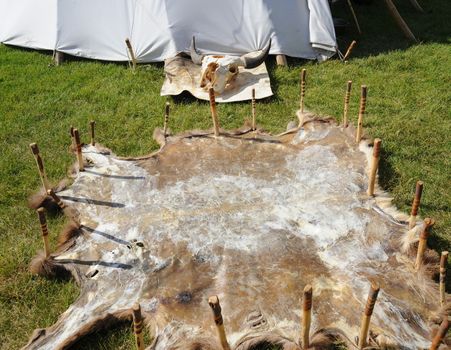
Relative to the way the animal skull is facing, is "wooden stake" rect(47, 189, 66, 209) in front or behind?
in front

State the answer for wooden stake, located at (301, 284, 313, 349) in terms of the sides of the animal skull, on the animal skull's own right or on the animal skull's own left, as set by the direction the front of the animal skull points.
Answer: on the animal skull's own left

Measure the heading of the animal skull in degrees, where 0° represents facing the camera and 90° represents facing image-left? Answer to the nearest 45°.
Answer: approximately 45°

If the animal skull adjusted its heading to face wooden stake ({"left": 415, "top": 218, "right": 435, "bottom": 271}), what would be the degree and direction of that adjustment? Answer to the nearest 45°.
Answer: approximately 45° to its left

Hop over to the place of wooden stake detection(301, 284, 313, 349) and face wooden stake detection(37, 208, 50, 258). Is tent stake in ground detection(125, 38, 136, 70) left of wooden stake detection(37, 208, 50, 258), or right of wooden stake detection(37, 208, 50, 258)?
right

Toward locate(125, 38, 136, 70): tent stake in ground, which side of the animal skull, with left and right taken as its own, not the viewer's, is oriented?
right

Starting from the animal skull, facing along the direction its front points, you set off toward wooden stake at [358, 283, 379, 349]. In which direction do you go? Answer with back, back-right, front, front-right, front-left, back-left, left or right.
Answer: front-left

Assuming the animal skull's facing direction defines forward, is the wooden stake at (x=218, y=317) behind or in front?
in front

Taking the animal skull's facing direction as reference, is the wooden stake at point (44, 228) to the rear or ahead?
ahead
